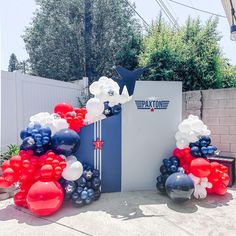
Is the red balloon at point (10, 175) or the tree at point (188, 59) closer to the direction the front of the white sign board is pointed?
the red balloon

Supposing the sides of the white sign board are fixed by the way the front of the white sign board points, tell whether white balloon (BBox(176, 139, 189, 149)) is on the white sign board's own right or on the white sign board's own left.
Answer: on the white sign board's own left

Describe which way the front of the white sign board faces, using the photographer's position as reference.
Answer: facing the viewer

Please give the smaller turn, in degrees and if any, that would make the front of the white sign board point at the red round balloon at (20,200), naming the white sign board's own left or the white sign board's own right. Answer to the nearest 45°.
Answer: approximately 45° to the white sign board's own right

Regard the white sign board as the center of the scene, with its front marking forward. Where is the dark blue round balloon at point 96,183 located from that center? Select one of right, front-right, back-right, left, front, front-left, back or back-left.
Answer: front-right

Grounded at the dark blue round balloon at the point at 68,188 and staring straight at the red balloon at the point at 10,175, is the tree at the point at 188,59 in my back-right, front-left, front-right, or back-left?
back-right

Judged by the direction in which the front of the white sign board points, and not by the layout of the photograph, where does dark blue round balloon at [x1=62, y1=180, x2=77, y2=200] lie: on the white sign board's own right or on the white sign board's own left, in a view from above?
on the white sign board's own right

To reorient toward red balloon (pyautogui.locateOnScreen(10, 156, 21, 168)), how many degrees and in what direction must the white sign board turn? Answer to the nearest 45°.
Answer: approximately 45° to its right

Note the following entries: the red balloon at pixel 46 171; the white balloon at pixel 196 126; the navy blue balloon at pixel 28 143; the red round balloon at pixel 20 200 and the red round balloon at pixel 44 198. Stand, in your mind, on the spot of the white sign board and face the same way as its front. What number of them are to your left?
1

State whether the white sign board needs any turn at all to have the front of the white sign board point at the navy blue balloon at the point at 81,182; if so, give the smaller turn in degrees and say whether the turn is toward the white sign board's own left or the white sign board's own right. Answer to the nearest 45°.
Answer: approximately 45° to the white sign board's own right

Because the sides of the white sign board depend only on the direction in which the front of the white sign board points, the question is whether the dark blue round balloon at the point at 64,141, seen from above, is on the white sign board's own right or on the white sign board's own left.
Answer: on the white sign board's own right

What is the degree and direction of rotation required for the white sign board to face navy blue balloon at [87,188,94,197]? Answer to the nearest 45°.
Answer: approximately 45° to its right

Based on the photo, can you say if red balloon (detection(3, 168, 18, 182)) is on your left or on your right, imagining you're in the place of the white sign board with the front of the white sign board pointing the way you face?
on your right

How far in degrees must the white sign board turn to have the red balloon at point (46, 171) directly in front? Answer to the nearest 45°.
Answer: approximately 45° to its right

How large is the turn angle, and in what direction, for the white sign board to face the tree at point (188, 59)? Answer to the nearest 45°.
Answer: approximately 180°

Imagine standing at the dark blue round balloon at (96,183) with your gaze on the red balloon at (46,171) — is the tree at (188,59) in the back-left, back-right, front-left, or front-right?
back-right

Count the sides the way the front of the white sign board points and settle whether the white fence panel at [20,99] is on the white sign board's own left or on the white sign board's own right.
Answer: on the white sign board's own right
